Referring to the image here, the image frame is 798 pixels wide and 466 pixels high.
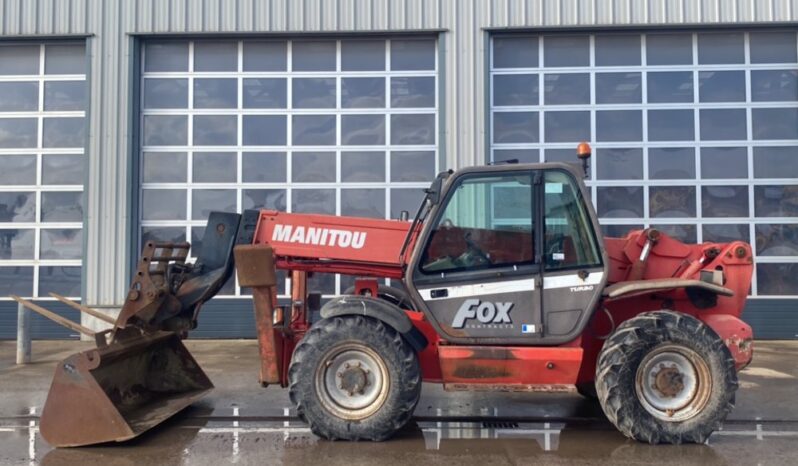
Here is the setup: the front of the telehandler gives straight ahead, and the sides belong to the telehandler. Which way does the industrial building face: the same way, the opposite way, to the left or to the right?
to the left

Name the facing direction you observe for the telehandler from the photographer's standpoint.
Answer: facing to the left of the viewer

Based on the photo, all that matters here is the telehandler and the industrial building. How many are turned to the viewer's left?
1

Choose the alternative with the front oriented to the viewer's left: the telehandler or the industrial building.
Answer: the telehandler

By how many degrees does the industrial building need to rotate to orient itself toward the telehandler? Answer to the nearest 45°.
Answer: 0° — it already faces it

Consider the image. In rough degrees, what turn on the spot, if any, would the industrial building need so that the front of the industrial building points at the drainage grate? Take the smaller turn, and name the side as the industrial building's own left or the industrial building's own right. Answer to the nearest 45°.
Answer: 0° — it already faces it

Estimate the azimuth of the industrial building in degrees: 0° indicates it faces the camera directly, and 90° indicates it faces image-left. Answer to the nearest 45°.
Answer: approximately 0°

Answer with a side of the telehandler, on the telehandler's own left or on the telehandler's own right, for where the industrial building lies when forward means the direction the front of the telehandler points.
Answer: on the telehandler's own right
